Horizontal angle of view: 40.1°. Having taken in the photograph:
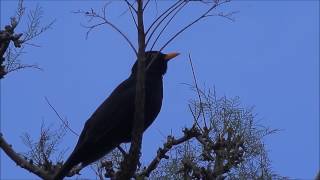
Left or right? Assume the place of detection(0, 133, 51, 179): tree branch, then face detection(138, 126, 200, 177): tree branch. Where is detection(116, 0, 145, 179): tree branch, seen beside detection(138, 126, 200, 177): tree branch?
right

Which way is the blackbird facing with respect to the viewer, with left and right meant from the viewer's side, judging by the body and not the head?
facing to the right of the viewer

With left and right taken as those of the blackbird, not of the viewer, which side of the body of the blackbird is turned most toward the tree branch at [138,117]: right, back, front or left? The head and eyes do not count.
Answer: right

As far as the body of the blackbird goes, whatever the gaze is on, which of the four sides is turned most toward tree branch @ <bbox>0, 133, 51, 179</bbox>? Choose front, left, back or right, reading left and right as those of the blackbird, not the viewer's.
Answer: back

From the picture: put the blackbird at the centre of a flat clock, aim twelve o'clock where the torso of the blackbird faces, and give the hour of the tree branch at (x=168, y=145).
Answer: The tree branch is roughly at 1 o'clock from the blackbird.
